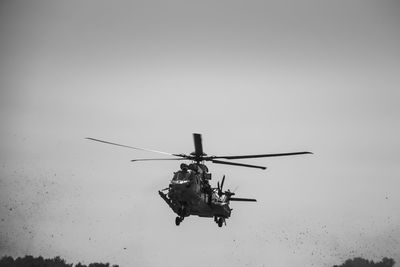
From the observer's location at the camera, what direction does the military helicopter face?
facing the viewer and to the left of the viewer
